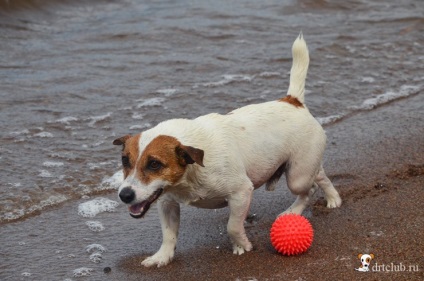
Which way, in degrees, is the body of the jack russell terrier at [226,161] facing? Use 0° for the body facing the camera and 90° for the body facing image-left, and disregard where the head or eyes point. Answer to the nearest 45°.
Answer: approximately 45°
